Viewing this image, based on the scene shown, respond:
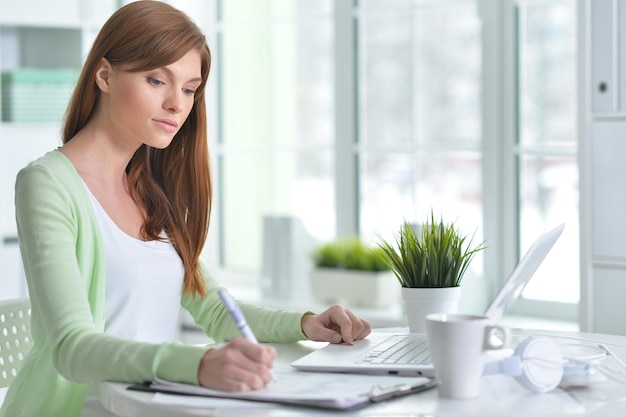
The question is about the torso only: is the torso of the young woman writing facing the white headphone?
yes

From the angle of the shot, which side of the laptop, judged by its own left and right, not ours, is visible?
left

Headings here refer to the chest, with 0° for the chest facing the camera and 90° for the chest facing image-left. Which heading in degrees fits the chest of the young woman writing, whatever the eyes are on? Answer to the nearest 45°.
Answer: approximately 315°

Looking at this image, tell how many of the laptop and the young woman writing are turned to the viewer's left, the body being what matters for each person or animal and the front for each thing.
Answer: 1

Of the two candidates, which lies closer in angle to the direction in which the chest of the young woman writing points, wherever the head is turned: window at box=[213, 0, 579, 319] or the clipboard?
the clipboard

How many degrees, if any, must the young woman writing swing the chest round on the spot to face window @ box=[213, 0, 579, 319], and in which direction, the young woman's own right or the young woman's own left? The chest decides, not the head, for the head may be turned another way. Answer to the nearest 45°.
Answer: approximately 90° to the young woman's own left

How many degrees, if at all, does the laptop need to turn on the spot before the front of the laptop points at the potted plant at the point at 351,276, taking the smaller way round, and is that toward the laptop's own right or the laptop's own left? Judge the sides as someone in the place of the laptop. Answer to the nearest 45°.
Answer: approximately 90° to the laptop's own right
